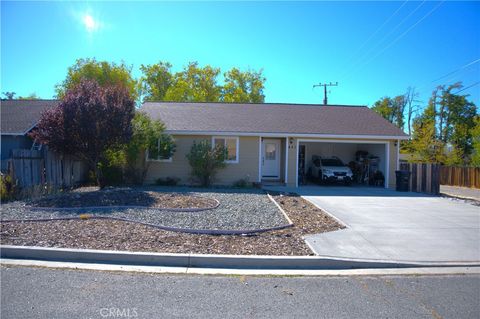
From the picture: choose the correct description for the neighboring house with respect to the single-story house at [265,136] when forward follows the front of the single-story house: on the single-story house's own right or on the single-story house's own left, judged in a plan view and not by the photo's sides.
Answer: on the single-story house's own right

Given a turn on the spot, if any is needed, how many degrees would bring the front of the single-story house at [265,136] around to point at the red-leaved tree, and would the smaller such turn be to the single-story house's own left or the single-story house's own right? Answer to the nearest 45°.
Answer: approximately 45° to the single-story house's own right

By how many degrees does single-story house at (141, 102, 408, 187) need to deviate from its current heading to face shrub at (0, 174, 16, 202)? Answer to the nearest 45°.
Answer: approximately 45° to its right

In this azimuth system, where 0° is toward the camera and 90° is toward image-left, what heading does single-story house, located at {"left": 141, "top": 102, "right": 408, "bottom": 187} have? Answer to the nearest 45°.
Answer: approximately 0°

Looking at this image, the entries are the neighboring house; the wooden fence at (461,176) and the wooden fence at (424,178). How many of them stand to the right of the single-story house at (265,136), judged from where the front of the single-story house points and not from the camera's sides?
1

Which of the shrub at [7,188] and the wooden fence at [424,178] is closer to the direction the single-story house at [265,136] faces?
the shrub

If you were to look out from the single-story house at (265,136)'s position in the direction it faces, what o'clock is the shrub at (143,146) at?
The shrub is roughly at 2 o'clock from the single-story house.

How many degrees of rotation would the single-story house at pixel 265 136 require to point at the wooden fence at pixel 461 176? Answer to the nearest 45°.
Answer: approximately 135° to its left

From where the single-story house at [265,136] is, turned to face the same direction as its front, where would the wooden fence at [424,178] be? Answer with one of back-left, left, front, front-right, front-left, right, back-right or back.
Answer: left

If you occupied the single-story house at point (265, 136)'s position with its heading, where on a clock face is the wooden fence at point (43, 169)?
The wooden fence is roughly at 2 o'clock from the single-story house.

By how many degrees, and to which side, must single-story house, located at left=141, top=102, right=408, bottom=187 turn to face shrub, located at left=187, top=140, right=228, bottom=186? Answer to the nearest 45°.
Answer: approximately 45° to its right
